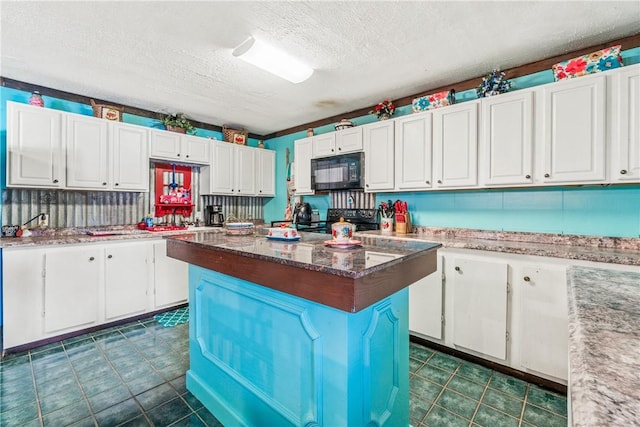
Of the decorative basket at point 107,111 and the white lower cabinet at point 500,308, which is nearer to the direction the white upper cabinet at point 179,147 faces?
the white lower cabinet

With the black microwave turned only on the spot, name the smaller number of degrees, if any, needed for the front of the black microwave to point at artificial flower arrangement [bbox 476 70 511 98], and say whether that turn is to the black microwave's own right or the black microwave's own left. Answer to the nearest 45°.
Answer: approximately 90° to the black microwave's own left

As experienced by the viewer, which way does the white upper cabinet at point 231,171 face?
facing the viewer and to the right of the viewer

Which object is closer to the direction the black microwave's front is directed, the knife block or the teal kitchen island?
the teal kitchen island

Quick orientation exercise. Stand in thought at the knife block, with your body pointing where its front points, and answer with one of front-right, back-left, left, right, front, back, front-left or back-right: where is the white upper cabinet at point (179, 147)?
front-right

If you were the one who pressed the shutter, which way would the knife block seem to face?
facing the viewer and to the left of the viewer

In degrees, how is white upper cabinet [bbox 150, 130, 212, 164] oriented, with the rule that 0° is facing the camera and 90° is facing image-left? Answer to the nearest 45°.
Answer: approximately 315°
